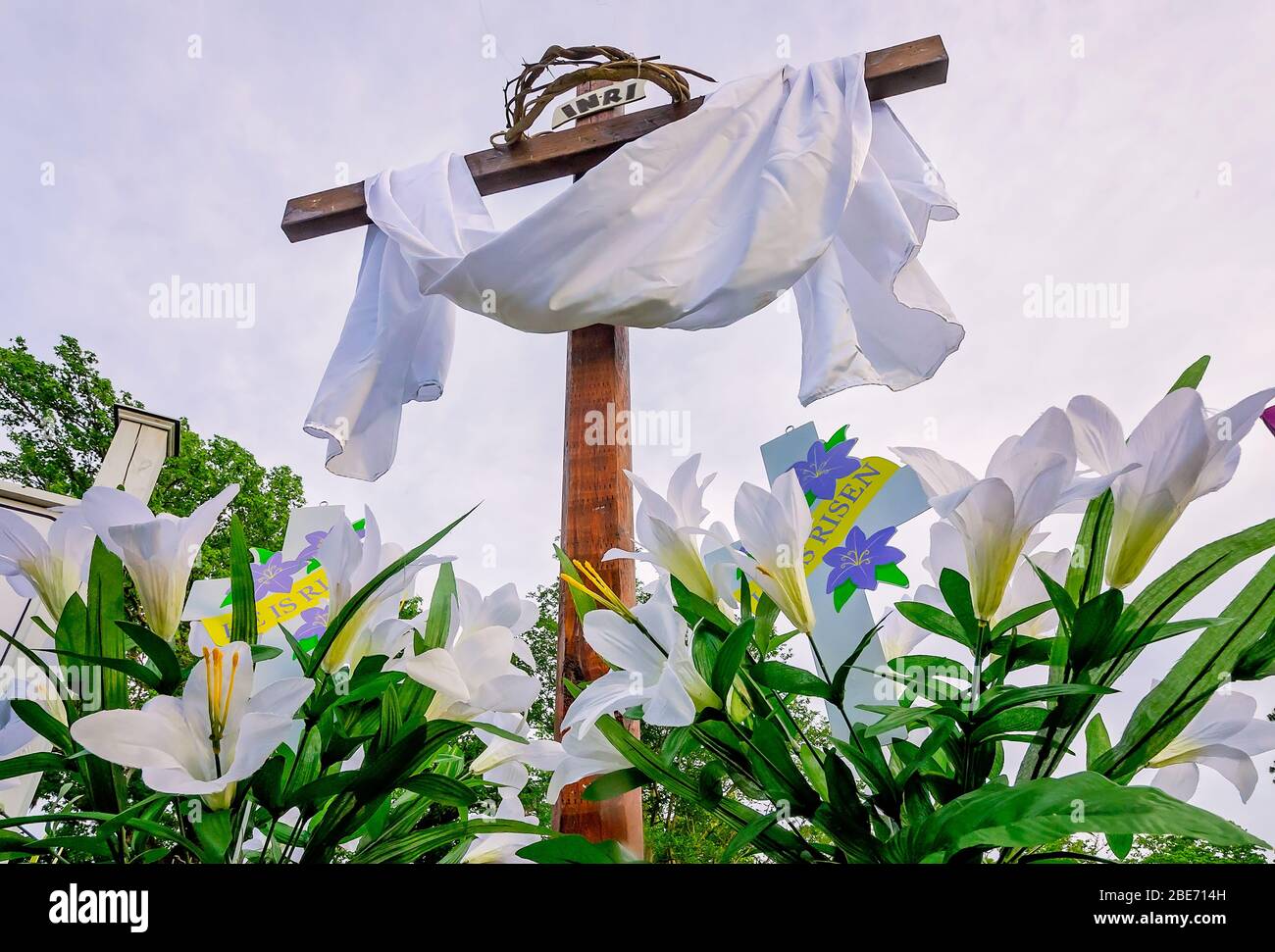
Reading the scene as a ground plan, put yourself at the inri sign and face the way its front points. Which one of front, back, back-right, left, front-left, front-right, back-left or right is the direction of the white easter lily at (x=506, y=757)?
front

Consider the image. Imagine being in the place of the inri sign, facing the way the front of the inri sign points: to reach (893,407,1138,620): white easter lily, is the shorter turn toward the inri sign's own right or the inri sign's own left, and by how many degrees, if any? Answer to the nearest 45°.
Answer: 0° — it already faces it

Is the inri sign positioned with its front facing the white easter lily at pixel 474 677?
yes

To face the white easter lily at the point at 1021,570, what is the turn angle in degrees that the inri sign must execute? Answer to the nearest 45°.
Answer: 0° — it already faces it

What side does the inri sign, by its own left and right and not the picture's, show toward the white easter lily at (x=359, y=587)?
front

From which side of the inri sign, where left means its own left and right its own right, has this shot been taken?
front

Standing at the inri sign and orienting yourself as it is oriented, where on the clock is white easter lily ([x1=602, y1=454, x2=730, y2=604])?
The white easter lily is roughly at 12 o'clock from the inri sign.

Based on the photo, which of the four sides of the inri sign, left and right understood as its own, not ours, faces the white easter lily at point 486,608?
front

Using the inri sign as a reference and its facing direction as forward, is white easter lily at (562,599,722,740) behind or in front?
in front
